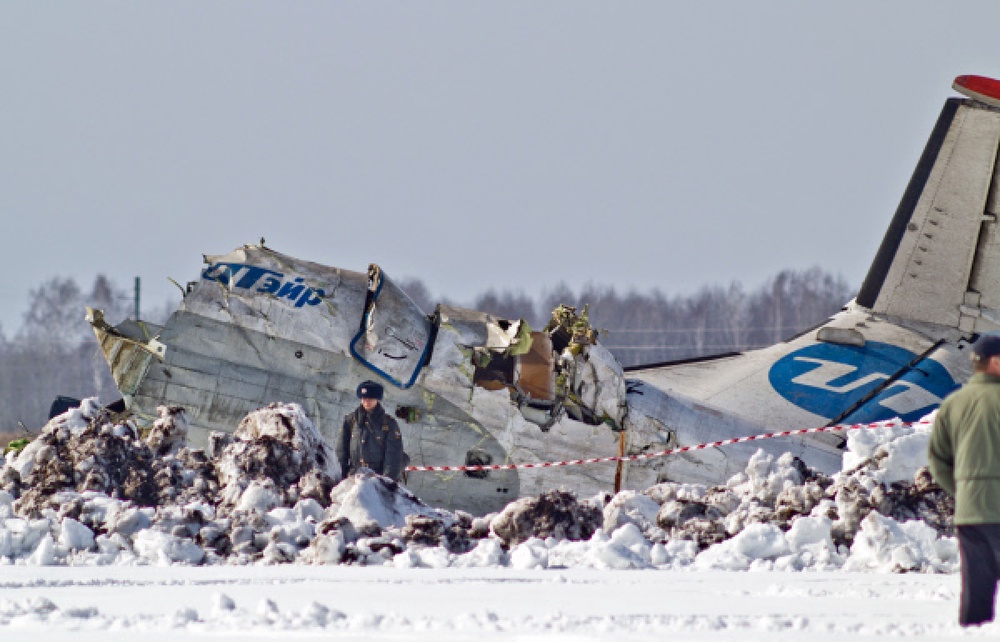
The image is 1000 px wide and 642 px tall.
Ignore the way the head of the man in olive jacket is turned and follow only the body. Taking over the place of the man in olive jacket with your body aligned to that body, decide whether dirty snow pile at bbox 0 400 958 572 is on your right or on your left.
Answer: on your left

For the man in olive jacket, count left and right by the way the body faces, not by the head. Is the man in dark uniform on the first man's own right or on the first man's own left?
on the first man's own left

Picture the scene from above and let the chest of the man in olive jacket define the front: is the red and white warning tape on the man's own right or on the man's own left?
on the man's own left
